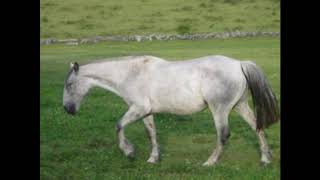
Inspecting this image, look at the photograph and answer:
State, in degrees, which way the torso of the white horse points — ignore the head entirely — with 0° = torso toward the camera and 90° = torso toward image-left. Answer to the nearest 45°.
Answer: approximately 90°
